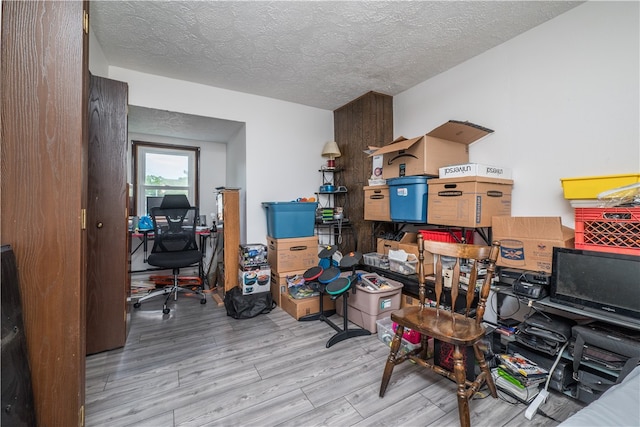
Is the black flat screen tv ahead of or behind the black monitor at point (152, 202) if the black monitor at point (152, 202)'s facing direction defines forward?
ahead

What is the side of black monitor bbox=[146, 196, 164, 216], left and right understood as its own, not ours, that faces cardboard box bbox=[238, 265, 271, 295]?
front

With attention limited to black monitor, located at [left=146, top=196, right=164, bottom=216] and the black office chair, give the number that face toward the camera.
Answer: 2

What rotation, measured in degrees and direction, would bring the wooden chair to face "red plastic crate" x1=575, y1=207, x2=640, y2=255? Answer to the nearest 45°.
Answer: approximately 180°

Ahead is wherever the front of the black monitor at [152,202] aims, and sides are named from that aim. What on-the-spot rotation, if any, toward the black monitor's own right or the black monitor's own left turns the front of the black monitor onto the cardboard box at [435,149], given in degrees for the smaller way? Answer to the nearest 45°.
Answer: approximately 45° to the black monitor's own left

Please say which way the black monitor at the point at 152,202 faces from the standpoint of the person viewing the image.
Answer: facing the viewer

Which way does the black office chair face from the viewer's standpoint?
toward the camera

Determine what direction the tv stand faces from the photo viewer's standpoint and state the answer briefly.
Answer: facing the viewer and to the left of the viewer

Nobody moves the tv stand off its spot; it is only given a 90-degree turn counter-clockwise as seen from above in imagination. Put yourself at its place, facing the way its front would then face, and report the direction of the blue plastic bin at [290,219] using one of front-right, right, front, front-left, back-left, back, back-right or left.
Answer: back-right

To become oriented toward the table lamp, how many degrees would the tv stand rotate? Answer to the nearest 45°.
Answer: approximately 45° to its right

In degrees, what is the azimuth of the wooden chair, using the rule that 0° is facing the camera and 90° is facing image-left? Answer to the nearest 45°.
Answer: approximately 45°

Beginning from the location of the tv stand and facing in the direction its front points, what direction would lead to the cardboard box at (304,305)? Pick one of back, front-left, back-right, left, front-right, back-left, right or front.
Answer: front-right
